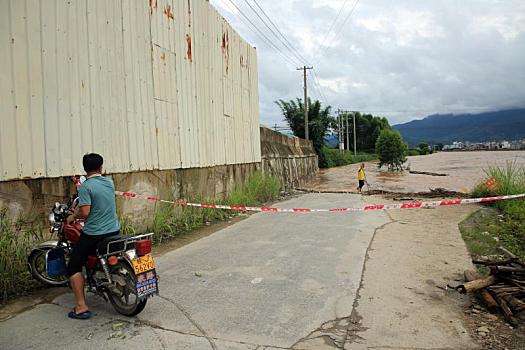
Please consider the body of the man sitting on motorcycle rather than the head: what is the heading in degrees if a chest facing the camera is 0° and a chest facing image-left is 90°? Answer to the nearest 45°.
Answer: approximately 135°

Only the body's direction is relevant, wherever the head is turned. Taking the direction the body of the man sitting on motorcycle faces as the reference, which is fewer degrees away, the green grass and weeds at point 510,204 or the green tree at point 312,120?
the green tree

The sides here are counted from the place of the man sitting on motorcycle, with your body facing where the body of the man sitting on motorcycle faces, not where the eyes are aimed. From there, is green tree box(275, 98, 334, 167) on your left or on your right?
on your right

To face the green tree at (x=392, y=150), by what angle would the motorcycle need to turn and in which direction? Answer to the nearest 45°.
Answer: approximately 90° to its right

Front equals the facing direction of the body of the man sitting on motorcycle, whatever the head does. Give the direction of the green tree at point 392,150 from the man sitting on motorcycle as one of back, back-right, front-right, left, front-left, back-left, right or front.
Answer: right

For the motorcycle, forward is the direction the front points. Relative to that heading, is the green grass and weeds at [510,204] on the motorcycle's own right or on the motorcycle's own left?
on the motorcycle's own right

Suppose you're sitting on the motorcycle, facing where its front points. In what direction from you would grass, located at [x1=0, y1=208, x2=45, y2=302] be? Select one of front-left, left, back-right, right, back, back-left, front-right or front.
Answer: front

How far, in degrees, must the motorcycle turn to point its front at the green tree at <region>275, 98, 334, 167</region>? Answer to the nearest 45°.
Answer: approximately 90° to its right

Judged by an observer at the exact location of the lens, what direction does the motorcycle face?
facing away from the viewer and to the left of the viewer

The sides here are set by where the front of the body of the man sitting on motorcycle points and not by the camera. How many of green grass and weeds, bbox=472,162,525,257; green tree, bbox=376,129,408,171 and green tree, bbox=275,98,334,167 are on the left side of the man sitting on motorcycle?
0

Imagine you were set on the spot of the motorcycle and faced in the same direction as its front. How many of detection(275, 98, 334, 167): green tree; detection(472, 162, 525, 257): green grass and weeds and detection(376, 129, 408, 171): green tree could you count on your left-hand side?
0
